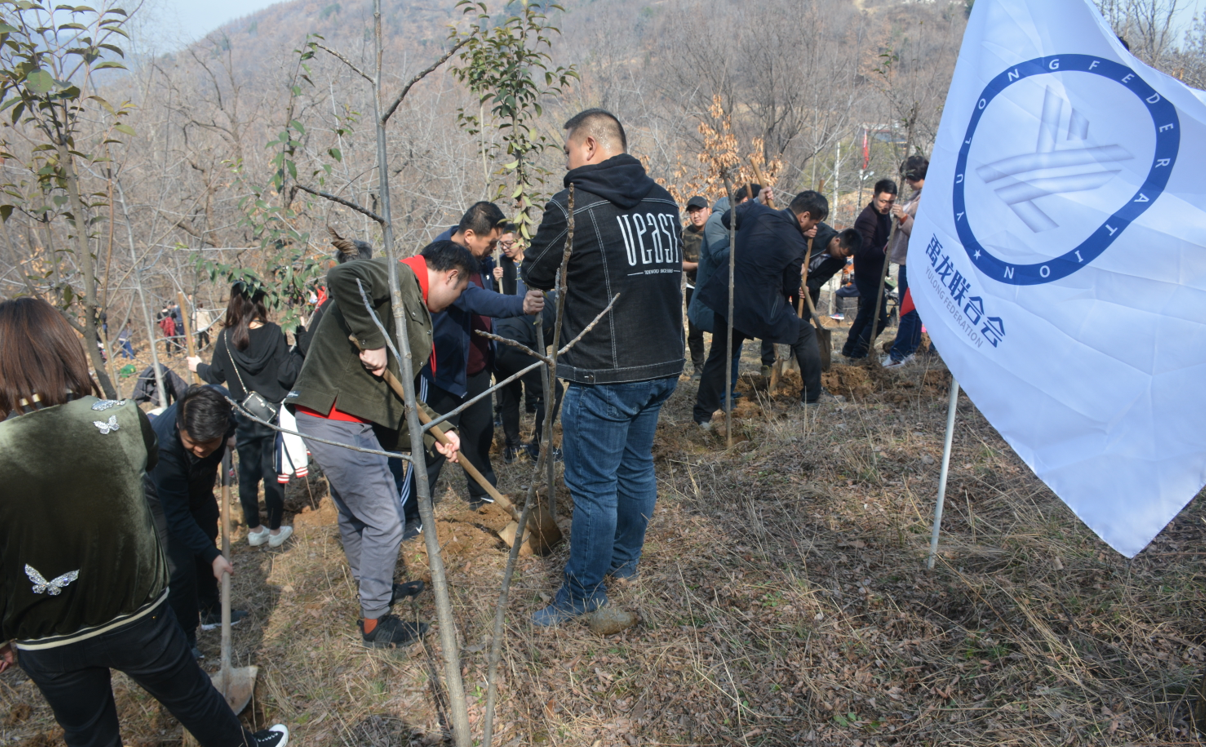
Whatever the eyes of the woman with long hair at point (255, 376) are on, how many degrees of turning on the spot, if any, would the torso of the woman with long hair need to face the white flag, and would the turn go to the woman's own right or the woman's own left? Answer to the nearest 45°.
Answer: approximately 135° to the woman's own right

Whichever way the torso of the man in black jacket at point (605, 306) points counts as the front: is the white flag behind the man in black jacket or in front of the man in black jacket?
behind

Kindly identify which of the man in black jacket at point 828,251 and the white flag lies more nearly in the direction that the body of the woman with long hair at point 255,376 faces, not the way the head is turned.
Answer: the man in black jacket

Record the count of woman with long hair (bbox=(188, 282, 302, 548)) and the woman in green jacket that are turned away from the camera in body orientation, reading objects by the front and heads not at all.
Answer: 2

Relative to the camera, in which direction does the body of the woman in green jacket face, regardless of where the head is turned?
away from the camera

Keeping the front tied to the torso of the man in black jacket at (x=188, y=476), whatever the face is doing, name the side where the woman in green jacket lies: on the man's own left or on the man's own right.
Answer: on the man's own right

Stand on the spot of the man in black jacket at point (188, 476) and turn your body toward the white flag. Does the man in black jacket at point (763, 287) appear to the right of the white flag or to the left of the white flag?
left

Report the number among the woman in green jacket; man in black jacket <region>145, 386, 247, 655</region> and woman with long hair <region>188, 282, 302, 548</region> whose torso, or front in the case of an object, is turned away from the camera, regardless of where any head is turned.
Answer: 2

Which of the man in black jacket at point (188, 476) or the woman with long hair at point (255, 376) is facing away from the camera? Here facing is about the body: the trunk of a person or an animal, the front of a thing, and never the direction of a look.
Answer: the woman with long hair

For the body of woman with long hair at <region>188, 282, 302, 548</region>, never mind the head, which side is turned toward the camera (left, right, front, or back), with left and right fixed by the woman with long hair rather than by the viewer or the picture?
back

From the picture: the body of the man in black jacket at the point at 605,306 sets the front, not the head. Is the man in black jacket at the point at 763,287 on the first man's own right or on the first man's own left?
on the first man's own right

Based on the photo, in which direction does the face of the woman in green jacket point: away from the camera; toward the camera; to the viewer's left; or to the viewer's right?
away from the camera

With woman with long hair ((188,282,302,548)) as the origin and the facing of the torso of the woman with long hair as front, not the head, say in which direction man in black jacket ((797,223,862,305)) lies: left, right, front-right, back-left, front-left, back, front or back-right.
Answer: right
